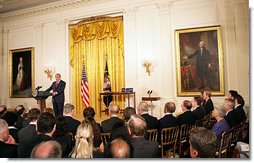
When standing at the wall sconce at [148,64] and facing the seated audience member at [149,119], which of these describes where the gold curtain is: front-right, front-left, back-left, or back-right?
back-right

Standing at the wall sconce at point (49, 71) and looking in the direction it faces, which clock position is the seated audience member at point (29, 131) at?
The seated audience member is roughly at 12 o'clock from the wall sconce.

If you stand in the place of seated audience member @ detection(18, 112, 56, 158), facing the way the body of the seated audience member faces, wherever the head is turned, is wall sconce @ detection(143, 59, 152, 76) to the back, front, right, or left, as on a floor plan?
front

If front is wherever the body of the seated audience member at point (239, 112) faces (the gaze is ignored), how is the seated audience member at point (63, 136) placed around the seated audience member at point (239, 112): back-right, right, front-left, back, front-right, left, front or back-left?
front-left

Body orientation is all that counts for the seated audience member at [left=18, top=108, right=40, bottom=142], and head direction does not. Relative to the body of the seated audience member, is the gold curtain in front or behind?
in front

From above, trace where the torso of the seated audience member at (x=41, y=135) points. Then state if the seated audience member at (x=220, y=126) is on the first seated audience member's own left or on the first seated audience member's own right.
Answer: on the first seated audience member's own right

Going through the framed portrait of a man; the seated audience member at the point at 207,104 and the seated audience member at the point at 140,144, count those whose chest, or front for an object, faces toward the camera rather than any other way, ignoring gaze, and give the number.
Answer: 1

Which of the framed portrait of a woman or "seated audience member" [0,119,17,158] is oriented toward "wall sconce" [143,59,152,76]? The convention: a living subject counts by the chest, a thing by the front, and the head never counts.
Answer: the seated audience member

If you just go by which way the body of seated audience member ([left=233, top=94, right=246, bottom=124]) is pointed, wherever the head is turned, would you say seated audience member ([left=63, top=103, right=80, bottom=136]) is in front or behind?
in front

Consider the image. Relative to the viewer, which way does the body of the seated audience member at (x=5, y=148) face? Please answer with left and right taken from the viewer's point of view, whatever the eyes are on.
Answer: facing away from the viewer and to the right of the viewer

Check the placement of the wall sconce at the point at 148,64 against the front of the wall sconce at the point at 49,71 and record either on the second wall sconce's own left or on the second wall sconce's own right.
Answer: on the second wall sconce's own left

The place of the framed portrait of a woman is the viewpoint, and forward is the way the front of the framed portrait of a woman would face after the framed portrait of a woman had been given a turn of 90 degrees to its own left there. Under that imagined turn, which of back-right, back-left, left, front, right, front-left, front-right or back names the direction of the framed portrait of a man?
front

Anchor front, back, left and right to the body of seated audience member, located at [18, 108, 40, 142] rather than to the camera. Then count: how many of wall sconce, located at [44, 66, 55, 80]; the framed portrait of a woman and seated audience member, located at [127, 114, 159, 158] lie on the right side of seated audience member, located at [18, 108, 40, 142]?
1

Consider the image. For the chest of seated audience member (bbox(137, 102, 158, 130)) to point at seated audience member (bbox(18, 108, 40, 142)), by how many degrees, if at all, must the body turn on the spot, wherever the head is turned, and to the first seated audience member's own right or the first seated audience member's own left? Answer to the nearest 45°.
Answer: approximately 90° to the first seated audience member's own left

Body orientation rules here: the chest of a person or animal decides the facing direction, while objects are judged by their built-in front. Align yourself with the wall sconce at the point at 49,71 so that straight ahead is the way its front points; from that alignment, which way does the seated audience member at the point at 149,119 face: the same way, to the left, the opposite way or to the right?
the opposite way
